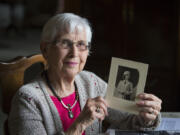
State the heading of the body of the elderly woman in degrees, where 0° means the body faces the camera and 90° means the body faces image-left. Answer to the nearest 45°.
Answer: approximately 315°
